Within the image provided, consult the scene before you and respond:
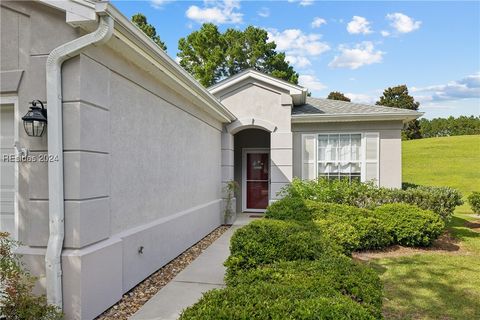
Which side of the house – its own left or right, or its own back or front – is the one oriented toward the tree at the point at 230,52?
back

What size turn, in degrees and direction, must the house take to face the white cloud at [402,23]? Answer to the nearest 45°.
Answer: approximately 135° to its left

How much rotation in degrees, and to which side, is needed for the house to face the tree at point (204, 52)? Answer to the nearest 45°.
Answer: approximately 180°

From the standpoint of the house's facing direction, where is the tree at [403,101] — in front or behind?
behind

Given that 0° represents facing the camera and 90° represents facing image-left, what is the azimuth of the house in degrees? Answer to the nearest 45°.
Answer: approximately 0°

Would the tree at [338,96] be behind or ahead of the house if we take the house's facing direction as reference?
behind

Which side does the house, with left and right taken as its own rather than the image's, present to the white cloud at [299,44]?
back
